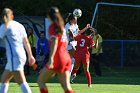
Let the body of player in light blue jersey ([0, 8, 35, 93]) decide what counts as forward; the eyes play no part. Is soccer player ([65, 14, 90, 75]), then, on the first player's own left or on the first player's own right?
on the first player's own right

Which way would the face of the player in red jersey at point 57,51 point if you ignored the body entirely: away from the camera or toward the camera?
away from the camera

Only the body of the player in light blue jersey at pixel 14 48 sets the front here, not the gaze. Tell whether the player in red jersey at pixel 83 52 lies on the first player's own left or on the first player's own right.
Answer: on the first player's own right
